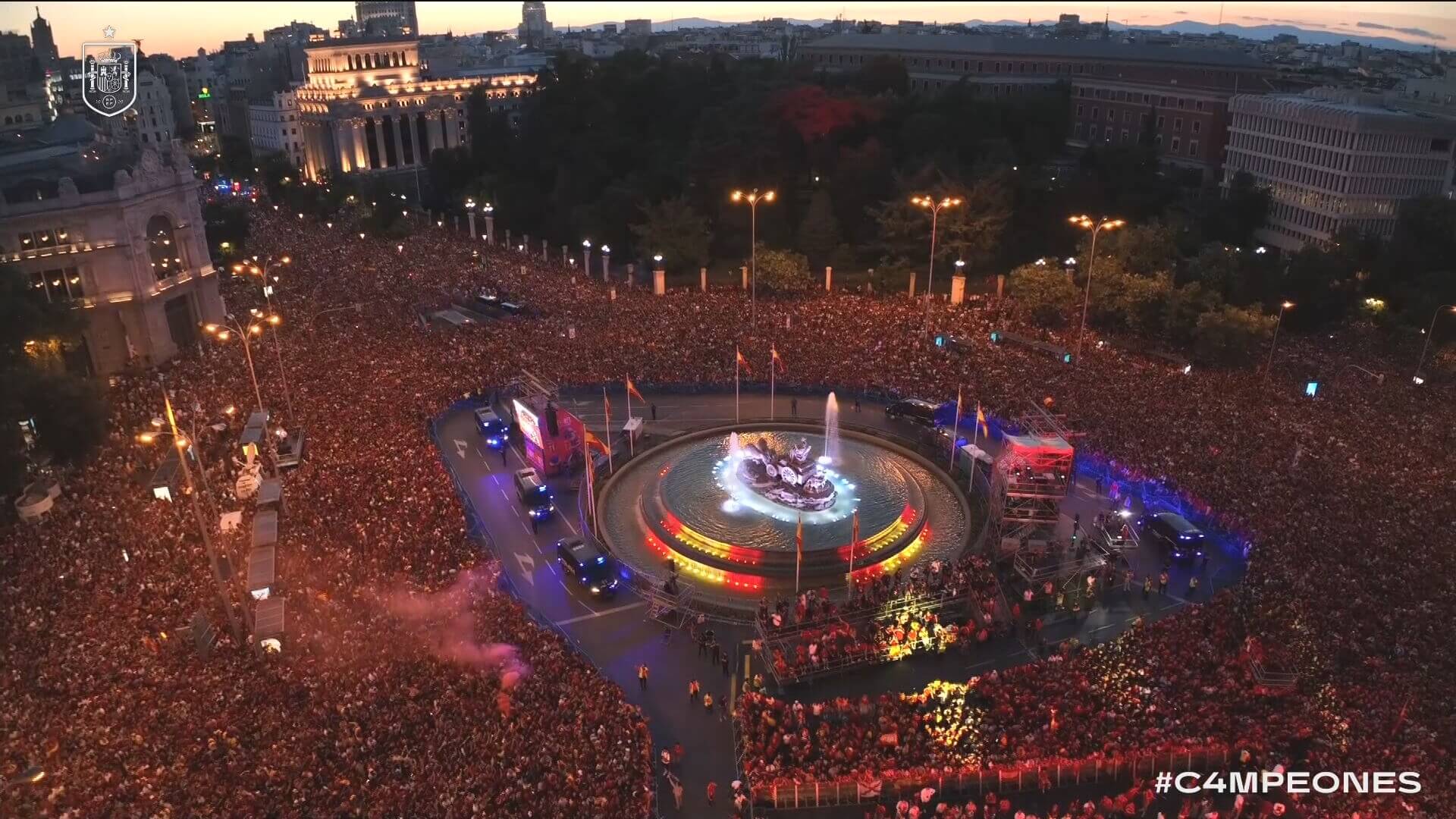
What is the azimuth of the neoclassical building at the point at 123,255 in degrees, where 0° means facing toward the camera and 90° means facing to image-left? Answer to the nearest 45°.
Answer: approximately 315°

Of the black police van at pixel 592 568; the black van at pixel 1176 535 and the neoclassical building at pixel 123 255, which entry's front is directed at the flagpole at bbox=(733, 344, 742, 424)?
the neoclassical building

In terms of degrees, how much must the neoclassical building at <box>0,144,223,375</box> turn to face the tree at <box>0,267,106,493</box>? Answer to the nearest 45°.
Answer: approximately 45° to its right

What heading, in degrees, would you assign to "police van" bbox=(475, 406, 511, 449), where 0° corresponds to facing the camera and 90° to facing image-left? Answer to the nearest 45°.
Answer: approximately 315°

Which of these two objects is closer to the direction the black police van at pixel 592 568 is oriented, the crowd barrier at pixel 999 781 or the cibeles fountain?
the crowd barrier

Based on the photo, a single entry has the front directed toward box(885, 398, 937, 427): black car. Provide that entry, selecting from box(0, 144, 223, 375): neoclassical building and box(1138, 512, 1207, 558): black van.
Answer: the neoclassical building

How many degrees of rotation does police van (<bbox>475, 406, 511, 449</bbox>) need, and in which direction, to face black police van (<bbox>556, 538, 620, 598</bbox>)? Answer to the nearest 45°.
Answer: approximately 45° to its right

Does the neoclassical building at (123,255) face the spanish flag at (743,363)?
yes

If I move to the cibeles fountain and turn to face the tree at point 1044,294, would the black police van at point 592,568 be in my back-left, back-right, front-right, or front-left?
back-left
